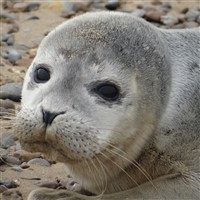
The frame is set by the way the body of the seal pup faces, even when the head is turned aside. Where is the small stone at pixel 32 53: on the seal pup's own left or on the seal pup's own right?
on the seal pup's own right

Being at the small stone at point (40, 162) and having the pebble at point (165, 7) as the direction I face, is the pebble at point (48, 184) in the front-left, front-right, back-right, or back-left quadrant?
back-right

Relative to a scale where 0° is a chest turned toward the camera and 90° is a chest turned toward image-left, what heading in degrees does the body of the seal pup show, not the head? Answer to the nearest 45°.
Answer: approximately 45°

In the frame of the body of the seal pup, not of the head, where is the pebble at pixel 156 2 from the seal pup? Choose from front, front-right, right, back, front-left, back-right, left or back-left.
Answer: back-right

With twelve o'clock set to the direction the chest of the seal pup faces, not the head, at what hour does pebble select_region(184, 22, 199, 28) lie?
The pebble is roughly at 5 o'clock from the seal pup.

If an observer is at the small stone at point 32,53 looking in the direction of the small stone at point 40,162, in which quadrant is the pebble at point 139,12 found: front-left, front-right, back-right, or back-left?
back-left

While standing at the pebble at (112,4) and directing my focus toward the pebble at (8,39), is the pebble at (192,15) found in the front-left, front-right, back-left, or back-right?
back-left
